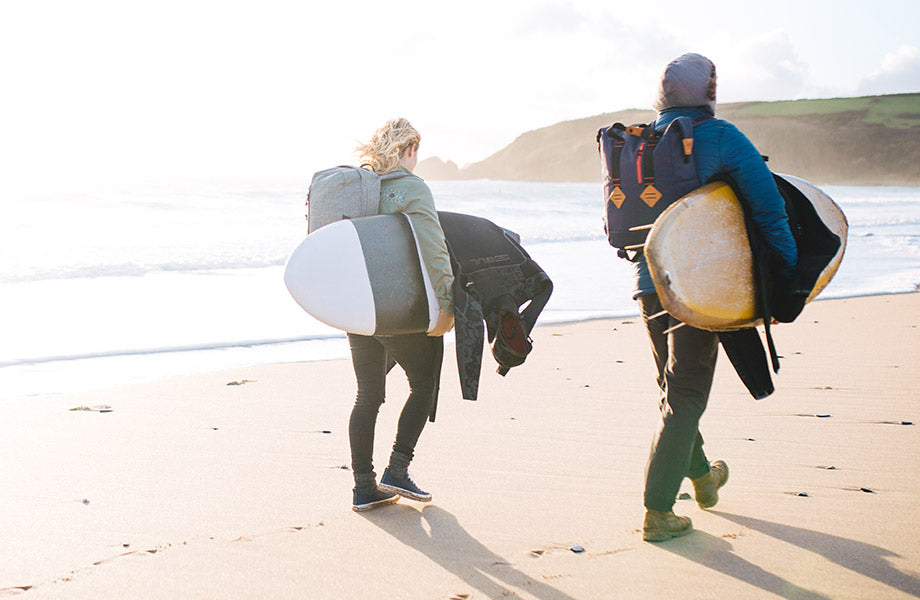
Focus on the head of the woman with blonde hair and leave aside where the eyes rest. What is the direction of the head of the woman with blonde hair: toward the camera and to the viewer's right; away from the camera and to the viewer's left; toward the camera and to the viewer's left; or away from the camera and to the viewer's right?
away from the camera and to the viewer's right

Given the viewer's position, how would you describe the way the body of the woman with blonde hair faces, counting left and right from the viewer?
facing away from the viewer and to the right of the viewer

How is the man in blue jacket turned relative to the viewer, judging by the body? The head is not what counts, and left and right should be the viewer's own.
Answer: facing away from the viewer and to the right of the viewer

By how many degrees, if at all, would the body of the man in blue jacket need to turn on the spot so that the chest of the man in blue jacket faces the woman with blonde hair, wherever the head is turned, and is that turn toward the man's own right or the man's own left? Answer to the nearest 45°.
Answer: approximately 135° to the man's own left

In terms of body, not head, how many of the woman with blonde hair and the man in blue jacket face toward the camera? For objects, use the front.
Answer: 0

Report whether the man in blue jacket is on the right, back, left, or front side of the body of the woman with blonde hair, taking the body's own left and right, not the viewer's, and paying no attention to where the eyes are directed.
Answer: right

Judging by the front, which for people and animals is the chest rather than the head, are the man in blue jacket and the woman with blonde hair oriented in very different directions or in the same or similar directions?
same or similar directions
